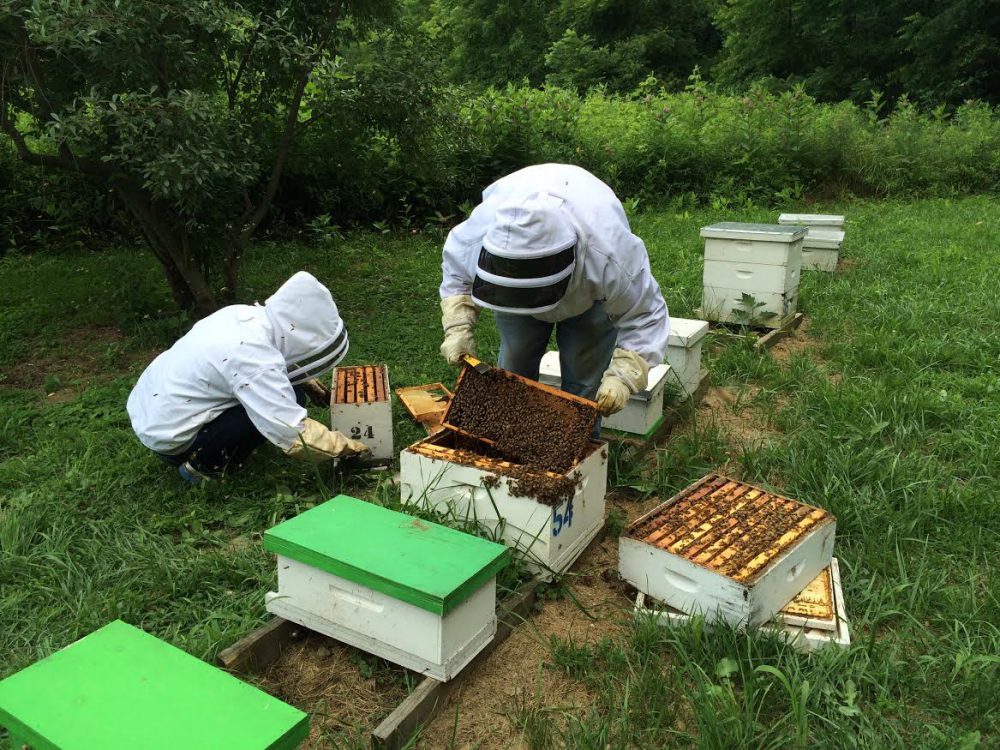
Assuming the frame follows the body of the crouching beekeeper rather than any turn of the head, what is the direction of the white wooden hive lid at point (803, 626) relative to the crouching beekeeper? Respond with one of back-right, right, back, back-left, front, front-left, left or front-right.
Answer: front-right

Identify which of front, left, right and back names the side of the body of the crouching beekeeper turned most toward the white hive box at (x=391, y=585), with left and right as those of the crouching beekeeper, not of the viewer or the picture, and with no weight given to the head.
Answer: right

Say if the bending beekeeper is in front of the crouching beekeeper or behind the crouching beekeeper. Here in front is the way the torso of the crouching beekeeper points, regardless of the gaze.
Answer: in front

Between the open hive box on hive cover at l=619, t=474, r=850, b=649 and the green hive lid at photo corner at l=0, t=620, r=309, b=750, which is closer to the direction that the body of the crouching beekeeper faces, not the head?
the open hive box on hive cover

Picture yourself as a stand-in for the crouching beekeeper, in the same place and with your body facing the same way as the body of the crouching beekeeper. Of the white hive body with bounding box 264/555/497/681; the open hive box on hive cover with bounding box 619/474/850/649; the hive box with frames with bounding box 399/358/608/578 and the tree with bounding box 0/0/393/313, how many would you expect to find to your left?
1

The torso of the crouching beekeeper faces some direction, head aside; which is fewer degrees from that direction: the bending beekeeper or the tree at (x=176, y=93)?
the bending beekeeper

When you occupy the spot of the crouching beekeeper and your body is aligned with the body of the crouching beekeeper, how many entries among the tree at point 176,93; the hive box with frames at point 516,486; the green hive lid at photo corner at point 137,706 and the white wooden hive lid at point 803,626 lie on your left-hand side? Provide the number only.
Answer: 1

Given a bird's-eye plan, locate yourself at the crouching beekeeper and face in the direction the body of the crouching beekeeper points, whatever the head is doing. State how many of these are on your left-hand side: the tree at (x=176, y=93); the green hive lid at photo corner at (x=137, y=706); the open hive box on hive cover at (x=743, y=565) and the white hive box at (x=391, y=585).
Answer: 1

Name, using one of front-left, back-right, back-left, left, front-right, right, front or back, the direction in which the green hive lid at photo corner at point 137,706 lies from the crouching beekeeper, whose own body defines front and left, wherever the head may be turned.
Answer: right

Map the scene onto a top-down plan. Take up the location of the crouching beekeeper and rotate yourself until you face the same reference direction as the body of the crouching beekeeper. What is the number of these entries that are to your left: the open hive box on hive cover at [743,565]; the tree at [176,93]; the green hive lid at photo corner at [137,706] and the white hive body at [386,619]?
1

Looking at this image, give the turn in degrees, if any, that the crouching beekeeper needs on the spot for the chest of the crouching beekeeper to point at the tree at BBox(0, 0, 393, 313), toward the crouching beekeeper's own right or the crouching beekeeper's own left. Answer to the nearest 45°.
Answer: approximately 90° to the crouching beekeeper's own left

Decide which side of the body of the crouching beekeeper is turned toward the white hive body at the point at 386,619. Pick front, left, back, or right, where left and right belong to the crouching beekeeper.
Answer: right

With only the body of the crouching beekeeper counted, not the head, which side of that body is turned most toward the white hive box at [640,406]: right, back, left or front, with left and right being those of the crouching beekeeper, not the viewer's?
front

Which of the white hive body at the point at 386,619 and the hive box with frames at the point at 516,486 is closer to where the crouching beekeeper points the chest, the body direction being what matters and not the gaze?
the hive box with frames

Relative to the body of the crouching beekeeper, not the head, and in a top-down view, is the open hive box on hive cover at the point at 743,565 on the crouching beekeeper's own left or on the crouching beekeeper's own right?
on the crouching beekeeper's own right

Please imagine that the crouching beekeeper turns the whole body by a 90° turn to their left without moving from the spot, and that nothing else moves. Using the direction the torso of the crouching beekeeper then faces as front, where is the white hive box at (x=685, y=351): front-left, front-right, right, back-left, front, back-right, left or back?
right

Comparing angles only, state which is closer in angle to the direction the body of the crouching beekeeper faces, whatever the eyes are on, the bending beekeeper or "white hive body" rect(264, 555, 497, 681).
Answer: the bending beekeeper

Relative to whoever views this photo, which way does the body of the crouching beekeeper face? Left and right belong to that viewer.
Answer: facing to the right of the viewer

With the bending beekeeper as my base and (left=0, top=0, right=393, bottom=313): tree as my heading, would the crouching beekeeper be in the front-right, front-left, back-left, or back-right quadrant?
front-left
